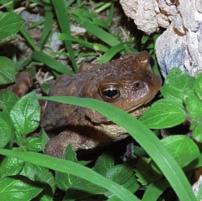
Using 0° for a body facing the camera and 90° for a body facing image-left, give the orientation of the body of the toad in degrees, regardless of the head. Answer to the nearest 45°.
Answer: approximately 315°

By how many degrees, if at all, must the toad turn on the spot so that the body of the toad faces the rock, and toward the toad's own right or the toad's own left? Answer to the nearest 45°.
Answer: approximately 45° to the toad's own left
